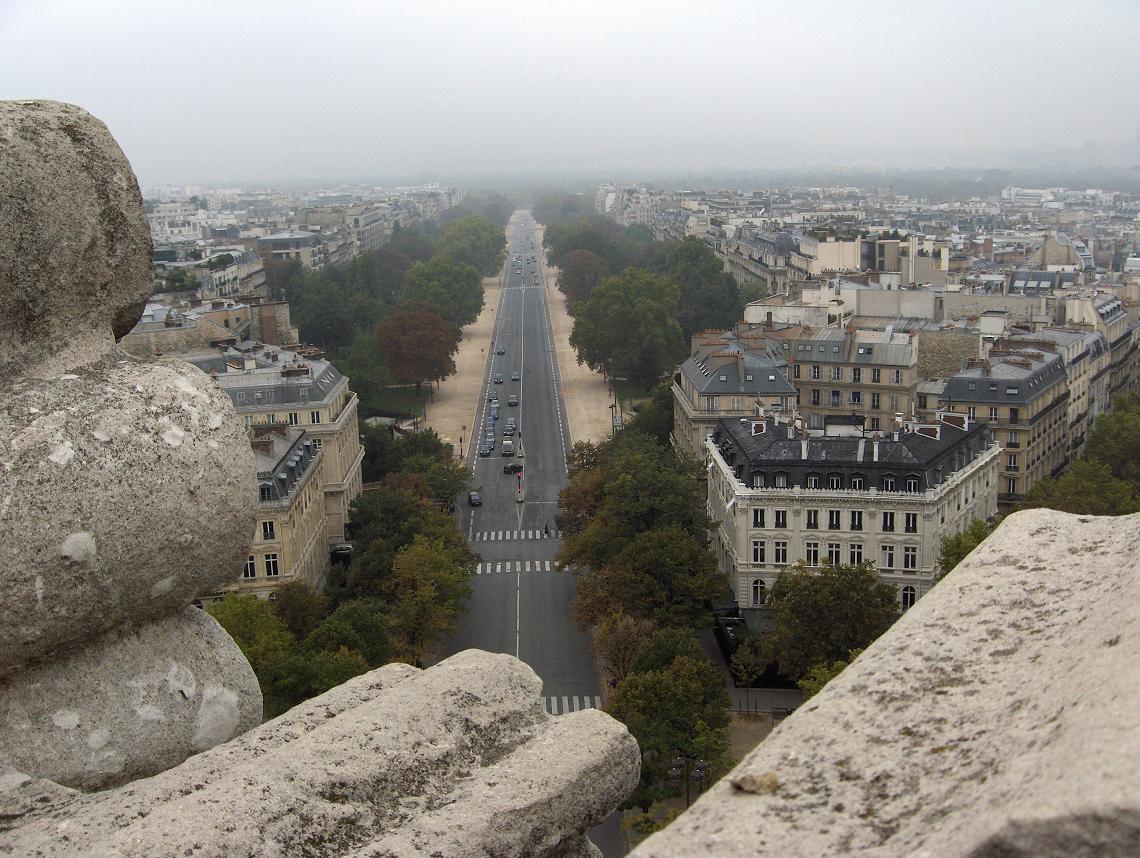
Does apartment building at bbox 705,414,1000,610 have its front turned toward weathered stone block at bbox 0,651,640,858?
yes

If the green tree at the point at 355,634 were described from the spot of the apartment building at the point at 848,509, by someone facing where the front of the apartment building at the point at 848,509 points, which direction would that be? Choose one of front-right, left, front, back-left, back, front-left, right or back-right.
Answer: front-right

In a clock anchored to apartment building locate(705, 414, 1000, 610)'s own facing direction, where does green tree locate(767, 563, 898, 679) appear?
The green tree is roughly at 12 o'clock from the apartment building.

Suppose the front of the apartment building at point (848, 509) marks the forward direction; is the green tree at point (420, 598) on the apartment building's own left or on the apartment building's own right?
on the apartment building's own right

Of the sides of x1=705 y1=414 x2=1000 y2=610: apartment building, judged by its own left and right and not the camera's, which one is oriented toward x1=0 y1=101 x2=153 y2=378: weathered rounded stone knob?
front

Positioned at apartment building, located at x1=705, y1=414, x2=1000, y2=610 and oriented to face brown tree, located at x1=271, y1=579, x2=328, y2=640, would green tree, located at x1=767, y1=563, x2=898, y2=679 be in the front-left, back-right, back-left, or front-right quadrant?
front-left

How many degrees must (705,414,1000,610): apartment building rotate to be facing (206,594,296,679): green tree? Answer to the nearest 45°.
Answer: approximately 45° to its right

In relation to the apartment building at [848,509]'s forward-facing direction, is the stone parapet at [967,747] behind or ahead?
ahead

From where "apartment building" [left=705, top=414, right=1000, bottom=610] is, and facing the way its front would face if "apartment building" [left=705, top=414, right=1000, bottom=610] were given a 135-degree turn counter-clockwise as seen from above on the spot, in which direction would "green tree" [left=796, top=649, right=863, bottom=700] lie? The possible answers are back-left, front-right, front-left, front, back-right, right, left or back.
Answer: back-right

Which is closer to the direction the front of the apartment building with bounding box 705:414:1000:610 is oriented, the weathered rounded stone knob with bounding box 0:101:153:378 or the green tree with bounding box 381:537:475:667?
the weathered rounded stone knob

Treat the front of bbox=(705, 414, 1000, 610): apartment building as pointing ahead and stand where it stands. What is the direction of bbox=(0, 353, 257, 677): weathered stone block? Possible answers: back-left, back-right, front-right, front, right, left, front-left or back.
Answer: front

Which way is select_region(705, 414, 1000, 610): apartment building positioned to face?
toward the camera

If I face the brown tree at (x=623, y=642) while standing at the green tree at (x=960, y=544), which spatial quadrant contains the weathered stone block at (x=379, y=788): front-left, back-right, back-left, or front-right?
front-left
